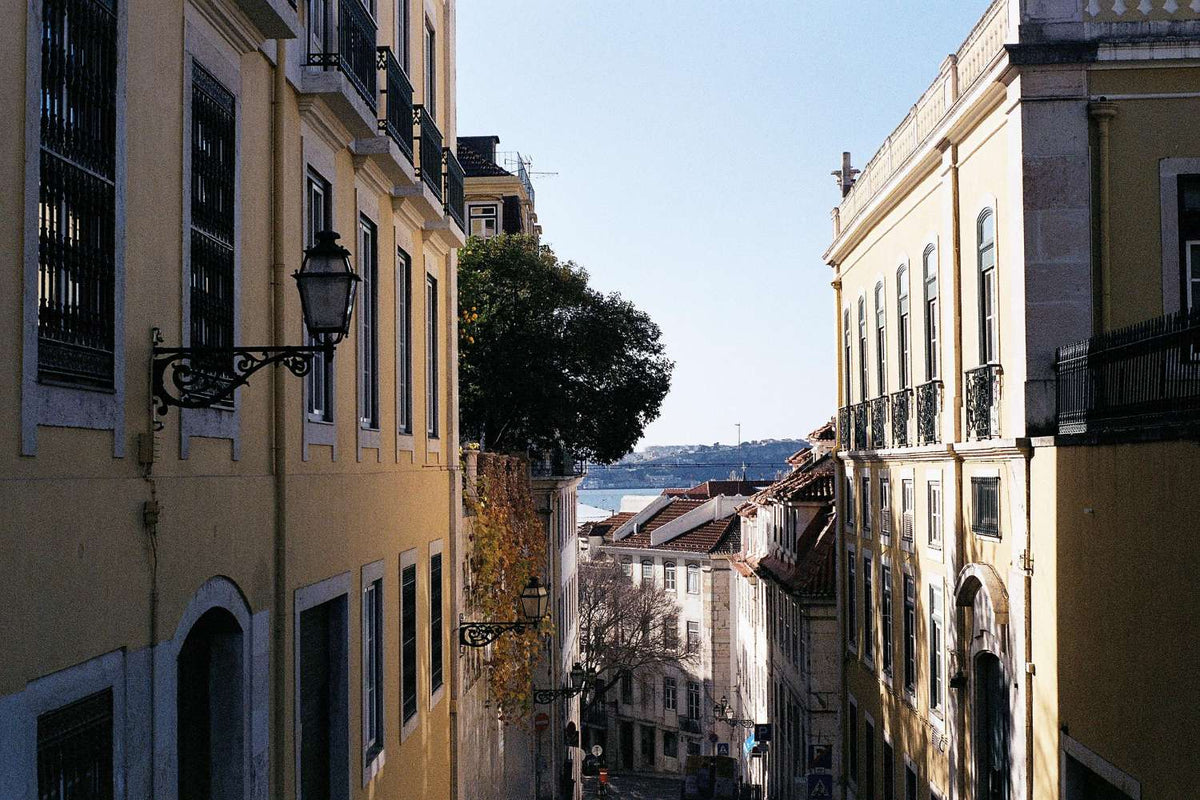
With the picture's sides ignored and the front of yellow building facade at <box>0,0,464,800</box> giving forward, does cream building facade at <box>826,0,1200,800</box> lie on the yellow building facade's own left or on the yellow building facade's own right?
on the yellow building facade's own left

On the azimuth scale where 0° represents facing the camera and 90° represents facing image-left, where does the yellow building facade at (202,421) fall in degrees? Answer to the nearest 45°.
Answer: approximately 315°

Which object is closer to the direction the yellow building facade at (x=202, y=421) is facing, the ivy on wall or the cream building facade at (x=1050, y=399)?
the cream building facade

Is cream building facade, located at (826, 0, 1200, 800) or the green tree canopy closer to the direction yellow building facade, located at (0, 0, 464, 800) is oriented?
the cream building facade

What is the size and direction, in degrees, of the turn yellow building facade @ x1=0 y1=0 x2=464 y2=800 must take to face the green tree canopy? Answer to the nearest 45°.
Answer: approximately 135° to its left

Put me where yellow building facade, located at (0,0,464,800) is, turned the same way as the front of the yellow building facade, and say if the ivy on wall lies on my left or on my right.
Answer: on my left
